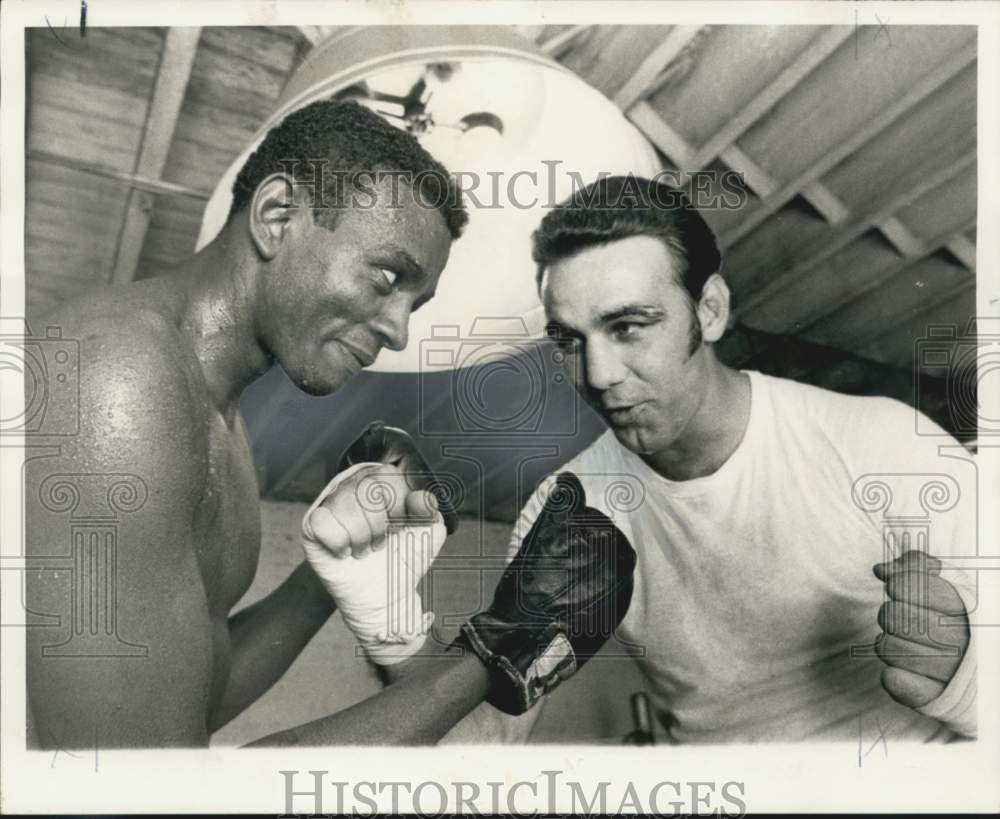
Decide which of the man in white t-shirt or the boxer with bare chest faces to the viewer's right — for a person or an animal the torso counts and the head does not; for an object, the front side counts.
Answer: the boxer with bare chest

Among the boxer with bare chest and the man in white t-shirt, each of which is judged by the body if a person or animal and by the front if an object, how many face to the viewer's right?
1

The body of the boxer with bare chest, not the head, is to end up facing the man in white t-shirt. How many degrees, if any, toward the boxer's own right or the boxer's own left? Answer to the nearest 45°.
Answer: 0° — they already face them

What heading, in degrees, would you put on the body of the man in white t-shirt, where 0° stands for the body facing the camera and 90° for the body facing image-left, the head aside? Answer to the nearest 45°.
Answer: approximately 45°

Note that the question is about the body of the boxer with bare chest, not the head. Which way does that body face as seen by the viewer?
to the viewer's right
